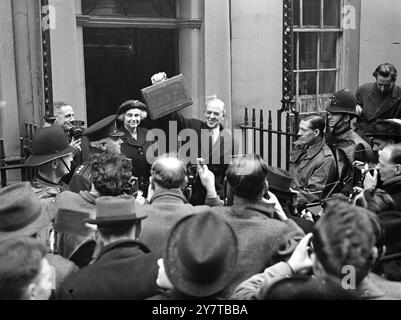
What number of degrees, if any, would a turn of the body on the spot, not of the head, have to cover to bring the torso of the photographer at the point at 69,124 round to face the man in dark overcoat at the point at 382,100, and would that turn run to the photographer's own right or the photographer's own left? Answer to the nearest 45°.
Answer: approximately 45° to the photographer's own left

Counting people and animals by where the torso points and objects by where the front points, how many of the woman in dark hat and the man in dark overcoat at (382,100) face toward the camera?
2

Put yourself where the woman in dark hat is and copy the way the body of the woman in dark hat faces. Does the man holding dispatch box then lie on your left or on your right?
on your left

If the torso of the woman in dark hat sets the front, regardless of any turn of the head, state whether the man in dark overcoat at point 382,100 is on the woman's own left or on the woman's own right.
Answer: on the woman's own left

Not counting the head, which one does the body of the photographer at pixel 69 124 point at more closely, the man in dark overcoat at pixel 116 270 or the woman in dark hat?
the woman in dark hat

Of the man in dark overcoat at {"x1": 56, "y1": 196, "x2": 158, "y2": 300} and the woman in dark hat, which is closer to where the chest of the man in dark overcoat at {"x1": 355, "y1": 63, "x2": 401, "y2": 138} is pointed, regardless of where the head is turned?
the man in dark overcoat

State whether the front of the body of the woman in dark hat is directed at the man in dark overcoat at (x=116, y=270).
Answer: yes

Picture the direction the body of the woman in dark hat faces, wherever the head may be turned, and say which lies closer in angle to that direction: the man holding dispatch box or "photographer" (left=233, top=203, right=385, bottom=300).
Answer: the photographer

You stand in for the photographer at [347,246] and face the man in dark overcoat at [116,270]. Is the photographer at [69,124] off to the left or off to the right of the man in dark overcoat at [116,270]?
right

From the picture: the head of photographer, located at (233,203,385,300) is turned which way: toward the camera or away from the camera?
away from the camera

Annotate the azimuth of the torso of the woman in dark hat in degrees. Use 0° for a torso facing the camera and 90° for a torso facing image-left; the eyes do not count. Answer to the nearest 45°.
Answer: approximately 0°

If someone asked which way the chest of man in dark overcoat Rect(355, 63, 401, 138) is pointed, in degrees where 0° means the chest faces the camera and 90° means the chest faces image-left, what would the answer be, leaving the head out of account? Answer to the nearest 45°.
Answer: approximately 0°
